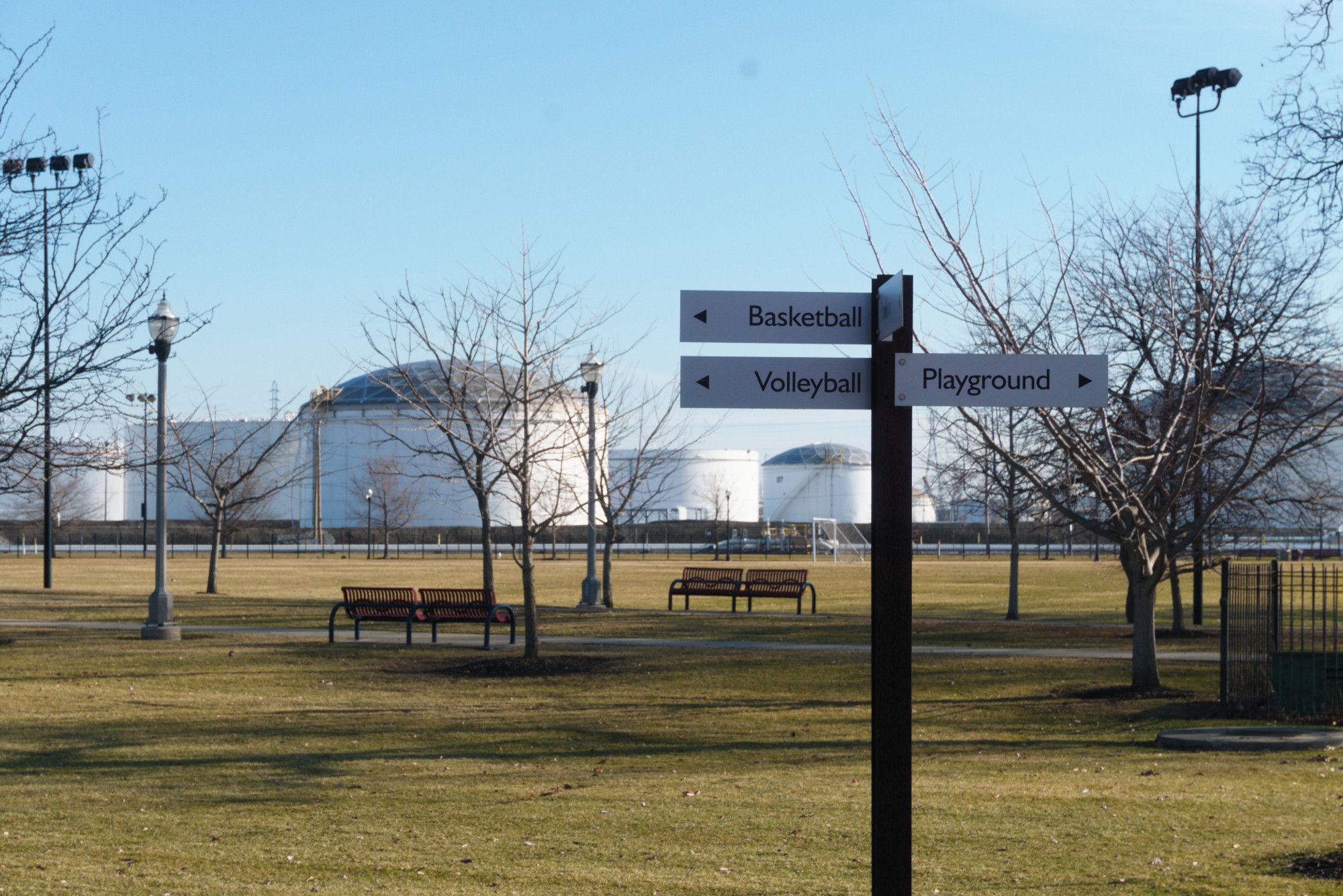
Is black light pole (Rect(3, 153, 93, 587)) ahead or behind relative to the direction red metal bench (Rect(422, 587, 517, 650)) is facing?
behind

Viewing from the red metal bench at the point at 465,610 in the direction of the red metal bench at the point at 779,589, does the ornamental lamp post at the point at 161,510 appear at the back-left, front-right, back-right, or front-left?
back-left

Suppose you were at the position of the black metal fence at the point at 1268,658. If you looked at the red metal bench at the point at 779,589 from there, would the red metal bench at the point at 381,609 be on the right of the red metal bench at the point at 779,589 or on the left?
left
